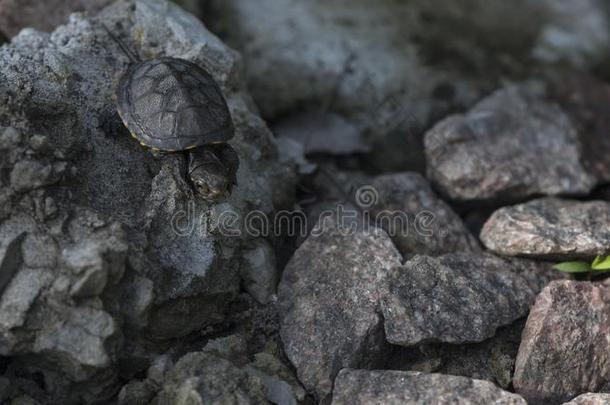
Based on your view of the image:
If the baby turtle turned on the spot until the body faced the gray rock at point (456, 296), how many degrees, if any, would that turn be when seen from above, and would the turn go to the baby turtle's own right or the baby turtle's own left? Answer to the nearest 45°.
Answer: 0° — it already faces it

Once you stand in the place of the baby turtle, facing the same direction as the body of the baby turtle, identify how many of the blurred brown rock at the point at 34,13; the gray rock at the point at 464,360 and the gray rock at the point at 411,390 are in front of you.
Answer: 2

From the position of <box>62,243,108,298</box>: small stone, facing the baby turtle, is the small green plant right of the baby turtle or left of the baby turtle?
right

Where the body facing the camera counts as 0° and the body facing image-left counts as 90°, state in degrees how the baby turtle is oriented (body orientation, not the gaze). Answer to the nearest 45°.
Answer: approximately 315°

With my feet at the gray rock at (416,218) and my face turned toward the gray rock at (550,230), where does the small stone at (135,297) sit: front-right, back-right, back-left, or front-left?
back-right

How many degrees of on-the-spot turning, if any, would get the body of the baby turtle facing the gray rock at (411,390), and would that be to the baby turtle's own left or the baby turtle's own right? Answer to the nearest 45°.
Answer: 0° — it already faces it

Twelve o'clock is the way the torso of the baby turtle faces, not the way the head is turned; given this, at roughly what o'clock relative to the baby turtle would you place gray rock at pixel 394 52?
The gray rock is roughly at 9 o'clock from the baby turtle.

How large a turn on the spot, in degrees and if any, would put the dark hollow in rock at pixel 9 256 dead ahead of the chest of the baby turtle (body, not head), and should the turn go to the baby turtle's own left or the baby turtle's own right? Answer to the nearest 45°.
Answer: approximately 90° to the baby turtle's own right

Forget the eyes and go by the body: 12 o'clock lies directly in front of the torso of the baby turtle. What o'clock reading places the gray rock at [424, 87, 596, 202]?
The gray rock is roughly at 10 o'clock from the baby turtle.
